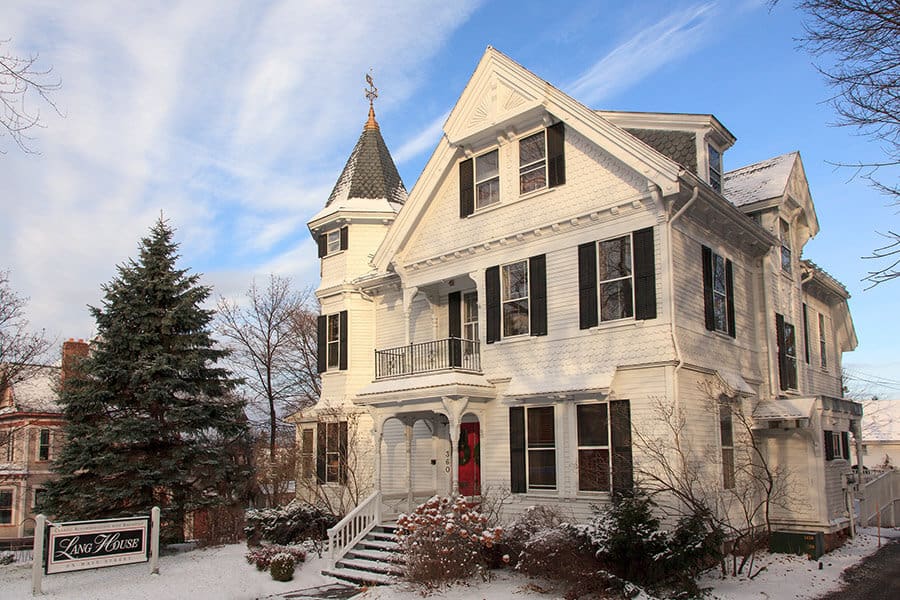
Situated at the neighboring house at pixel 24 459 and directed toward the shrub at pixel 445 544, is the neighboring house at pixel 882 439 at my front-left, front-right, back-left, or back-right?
front-left

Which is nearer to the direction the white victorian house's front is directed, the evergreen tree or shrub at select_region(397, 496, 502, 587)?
the shrub

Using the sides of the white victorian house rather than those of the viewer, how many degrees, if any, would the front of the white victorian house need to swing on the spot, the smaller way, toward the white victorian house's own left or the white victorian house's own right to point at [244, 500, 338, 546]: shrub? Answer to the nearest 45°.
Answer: approximately 45° to the white victorian house's own right

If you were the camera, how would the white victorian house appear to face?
facing the viewer and to the left of the viewer

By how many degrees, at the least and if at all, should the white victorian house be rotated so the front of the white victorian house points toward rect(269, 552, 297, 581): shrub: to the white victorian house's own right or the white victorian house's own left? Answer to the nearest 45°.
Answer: approximately 45° to the white victorian house's own right

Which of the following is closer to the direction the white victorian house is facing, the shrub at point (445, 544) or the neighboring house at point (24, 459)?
the shrub

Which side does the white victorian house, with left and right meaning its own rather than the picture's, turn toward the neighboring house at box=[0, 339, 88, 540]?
right

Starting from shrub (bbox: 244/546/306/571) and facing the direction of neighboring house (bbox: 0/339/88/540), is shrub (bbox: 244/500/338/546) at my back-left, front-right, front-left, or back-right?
front-right

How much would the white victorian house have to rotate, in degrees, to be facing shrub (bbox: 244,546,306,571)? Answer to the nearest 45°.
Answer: approximately 45° to its right
